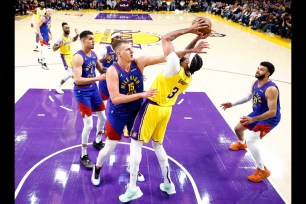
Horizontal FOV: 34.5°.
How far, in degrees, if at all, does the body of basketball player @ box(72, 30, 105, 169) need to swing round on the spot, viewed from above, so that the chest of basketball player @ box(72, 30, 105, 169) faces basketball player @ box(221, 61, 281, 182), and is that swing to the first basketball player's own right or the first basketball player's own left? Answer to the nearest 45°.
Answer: approximately 45° to the first basketball player's own left

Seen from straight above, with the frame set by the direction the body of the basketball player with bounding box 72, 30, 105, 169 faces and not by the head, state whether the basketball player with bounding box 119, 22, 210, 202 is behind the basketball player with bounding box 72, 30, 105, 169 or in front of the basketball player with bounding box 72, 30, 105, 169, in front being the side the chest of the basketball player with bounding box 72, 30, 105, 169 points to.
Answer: in front

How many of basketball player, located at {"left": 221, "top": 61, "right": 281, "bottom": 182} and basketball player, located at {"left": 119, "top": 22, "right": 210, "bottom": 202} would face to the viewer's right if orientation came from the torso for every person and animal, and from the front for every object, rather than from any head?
0

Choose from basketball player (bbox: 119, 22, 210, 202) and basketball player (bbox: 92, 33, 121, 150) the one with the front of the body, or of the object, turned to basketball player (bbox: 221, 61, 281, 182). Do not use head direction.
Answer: basketball player (bbox: 92, 33, 121, 150)

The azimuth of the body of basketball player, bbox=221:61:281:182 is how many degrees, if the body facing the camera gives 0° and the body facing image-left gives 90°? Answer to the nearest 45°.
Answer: approximately 45°

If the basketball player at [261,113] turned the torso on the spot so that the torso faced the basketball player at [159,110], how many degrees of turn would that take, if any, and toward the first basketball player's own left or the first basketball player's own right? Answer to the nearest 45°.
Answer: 0° — they already face them

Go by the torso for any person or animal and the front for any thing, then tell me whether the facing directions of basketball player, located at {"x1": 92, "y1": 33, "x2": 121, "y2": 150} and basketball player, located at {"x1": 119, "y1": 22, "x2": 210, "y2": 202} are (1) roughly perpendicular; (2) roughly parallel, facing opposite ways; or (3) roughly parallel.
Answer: roughly parallel, facing opposite ways

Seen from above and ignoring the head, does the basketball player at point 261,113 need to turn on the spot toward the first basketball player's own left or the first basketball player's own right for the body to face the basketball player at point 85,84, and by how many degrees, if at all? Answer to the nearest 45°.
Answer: approximately 45° to the first basketball player's own right

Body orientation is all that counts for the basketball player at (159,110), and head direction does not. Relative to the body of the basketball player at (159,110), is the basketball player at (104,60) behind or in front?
in front

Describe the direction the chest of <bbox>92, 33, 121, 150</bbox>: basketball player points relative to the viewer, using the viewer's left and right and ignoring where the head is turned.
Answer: facing the viewer and to the right of the viewer

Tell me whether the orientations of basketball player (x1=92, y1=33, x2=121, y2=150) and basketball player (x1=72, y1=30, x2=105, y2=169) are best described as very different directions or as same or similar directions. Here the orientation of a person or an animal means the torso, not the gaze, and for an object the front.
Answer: same or similar directions

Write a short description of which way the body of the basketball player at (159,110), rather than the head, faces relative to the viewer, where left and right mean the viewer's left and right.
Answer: facing away from the viewer and to the left of the viewer

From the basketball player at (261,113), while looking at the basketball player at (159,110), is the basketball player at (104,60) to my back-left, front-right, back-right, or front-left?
front-right

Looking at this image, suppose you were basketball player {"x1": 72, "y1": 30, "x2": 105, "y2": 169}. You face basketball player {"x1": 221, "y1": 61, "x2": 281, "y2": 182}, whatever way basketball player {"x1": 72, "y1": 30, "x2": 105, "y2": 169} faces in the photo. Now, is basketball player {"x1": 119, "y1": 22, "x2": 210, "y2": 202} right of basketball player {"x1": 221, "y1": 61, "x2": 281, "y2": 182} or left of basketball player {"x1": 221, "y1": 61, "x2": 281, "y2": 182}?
right

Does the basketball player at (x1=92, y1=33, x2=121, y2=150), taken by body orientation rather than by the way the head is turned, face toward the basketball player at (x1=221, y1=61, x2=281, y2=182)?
yes

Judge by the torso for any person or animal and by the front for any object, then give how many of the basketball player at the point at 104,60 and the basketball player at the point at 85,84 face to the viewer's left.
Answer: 0
